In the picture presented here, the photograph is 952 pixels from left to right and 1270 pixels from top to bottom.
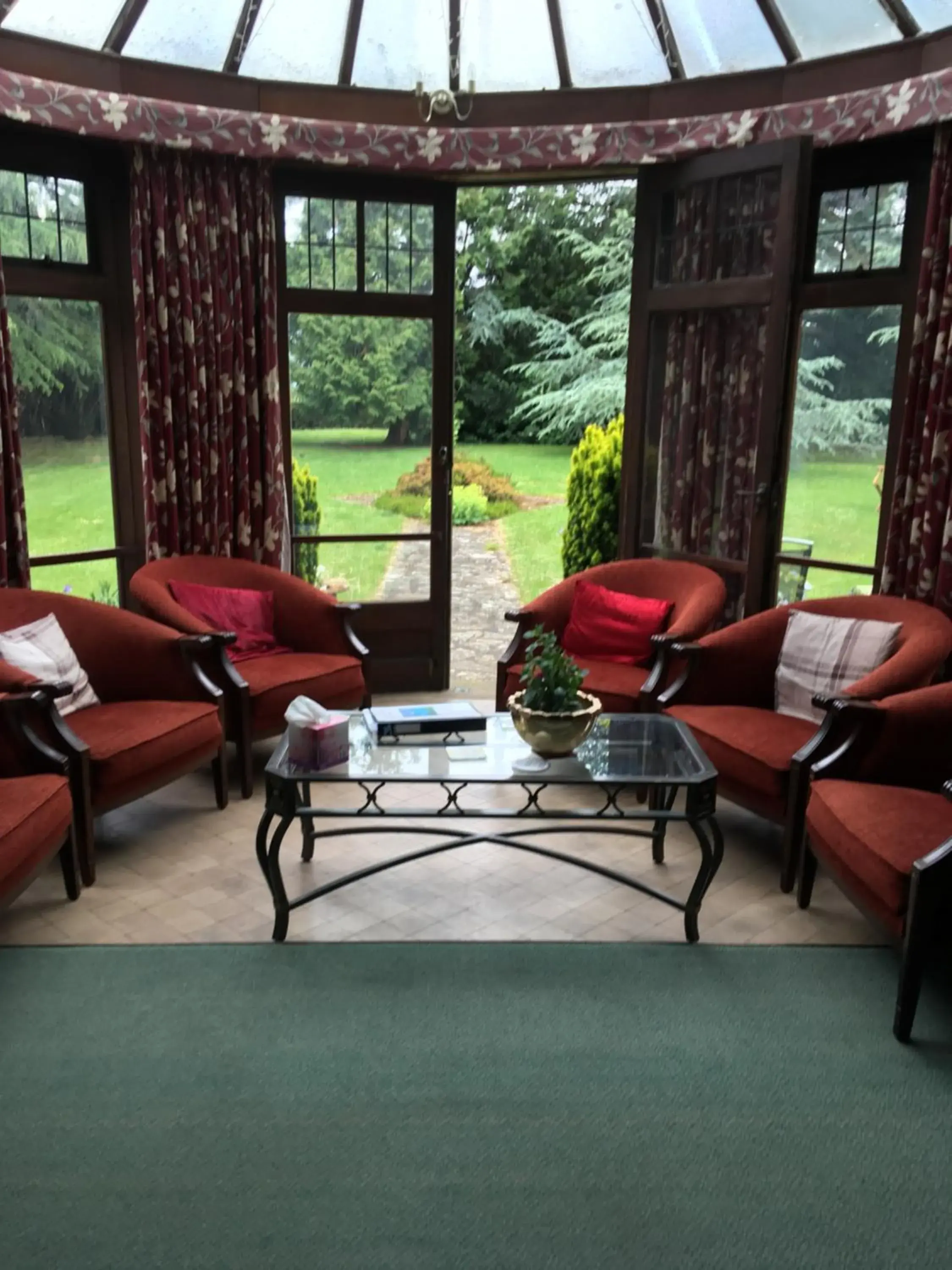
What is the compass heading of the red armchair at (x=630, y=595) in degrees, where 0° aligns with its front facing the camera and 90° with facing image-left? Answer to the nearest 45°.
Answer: approximately 45°

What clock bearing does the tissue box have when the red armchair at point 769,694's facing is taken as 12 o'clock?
The tissue box is roughly at 12 o'clock from the red armchair.

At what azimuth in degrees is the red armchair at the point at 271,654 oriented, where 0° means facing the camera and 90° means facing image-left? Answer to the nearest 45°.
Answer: approximately 315°

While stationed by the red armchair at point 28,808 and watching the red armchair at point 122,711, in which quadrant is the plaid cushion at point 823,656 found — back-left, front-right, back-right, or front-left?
front-right

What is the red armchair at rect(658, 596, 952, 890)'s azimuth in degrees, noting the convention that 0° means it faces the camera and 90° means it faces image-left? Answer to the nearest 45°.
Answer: approximately 45°

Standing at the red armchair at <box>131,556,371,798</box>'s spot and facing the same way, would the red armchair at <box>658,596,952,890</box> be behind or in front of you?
in front

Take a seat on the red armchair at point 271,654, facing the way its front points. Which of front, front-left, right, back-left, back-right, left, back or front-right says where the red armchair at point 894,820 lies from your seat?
front

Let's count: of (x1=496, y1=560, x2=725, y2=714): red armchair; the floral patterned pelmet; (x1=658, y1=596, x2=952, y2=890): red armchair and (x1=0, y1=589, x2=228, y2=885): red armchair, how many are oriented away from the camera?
0

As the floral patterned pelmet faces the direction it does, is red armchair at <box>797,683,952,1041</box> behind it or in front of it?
in front

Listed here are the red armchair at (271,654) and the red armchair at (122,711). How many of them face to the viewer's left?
0

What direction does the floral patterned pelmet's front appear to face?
toward the camera

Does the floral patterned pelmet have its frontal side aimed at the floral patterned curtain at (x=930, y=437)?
no

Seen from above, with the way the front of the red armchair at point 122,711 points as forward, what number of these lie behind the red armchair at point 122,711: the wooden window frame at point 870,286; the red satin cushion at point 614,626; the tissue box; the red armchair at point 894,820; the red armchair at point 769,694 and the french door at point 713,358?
0

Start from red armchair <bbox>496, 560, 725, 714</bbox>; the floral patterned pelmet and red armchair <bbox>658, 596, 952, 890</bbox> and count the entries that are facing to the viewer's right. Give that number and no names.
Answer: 0

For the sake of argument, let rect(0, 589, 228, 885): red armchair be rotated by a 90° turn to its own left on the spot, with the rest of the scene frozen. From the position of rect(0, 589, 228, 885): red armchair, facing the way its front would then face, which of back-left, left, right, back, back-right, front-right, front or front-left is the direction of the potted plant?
right

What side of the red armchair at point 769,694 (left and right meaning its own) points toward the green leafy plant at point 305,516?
right

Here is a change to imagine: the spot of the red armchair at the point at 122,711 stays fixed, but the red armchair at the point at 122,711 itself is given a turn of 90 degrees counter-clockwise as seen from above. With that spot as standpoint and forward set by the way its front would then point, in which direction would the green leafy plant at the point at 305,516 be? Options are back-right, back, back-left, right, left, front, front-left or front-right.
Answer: front

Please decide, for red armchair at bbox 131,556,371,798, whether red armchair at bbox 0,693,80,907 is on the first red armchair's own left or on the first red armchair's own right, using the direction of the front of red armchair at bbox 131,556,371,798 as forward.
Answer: on the first red armchair's own right

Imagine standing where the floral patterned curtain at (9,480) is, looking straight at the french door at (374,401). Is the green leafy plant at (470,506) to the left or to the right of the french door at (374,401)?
left
